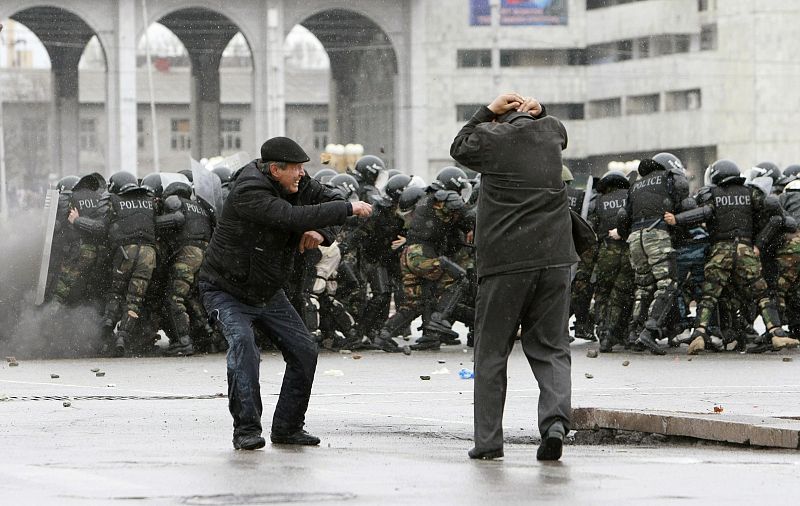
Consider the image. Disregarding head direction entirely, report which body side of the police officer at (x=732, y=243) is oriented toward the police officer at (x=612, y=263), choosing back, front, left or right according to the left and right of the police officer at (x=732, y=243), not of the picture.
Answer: left

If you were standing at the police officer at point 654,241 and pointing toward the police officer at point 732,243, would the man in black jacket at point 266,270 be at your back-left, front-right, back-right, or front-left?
back-right

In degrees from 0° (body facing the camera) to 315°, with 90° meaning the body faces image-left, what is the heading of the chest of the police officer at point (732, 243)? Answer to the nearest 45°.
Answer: approximately 180°

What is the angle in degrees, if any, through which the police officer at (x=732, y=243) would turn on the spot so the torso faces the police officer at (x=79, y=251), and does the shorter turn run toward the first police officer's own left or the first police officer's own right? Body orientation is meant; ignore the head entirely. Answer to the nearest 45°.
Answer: approximately 90° to the first police officer's own left

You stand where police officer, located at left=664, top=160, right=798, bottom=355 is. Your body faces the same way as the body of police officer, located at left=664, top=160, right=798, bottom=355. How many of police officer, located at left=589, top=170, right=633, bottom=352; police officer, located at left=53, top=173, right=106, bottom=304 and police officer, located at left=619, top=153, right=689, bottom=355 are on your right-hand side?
0

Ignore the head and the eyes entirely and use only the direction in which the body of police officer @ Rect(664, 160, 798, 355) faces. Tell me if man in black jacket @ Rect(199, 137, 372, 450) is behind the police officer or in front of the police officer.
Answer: behind

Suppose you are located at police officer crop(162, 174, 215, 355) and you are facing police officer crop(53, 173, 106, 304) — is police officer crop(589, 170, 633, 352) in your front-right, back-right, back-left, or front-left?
back-right

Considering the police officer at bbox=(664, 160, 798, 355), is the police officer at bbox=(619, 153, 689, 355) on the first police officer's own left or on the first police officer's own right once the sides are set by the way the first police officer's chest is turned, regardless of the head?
on the first police officer's own left
